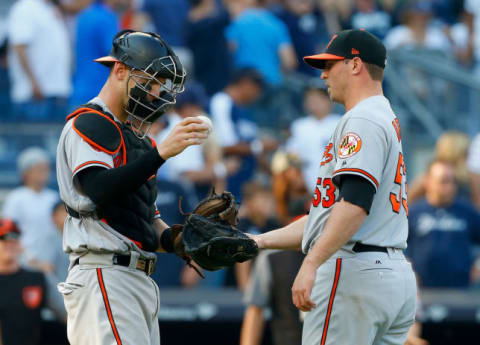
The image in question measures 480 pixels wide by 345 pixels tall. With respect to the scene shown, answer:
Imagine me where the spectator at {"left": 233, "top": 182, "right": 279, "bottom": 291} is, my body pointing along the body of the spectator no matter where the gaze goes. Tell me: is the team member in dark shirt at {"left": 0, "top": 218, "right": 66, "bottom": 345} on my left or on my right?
on my right

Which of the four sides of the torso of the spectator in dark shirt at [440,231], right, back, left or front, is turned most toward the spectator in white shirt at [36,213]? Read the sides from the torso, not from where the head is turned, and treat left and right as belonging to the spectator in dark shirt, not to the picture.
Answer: right

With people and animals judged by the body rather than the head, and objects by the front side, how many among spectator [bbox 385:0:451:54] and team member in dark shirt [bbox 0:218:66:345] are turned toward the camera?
2

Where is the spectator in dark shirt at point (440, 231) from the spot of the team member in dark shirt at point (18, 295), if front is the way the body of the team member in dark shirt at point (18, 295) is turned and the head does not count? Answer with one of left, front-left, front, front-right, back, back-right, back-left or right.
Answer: left

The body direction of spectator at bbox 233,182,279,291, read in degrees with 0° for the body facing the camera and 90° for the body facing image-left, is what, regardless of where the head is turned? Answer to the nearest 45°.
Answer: approximately 0°

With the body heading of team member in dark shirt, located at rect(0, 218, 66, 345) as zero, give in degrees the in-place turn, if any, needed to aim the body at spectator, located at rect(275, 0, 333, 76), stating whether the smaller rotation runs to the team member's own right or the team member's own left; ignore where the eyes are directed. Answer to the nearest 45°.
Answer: approximately 135° to the team member's own left

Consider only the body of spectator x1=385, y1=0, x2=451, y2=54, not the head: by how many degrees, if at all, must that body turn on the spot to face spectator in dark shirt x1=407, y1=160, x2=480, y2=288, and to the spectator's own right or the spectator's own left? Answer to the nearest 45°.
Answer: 0° — they already face them
